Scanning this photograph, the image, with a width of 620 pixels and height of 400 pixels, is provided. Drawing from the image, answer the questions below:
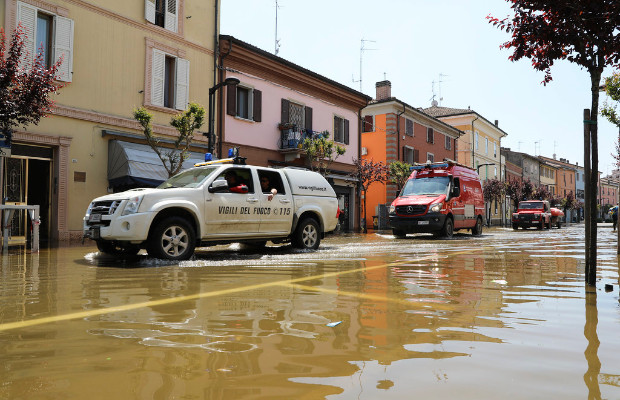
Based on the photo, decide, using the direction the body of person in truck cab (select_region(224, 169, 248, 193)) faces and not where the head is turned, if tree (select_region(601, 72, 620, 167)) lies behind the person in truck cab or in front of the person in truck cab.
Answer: behind

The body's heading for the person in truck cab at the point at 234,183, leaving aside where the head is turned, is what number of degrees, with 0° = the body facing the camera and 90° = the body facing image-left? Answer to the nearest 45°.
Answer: approximately 45°

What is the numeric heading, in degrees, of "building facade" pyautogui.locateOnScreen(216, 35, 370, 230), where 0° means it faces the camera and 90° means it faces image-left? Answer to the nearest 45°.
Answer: approximately 315°

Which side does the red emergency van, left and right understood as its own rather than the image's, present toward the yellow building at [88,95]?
front

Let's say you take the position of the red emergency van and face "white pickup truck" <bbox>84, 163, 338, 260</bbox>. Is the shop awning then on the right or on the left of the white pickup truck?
right

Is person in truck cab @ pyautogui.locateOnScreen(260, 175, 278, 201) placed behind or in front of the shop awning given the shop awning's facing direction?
in front

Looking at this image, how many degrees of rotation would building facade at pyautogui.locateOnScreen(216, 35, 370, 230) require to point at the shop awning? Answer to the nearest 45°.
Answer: approximately 90° to its right

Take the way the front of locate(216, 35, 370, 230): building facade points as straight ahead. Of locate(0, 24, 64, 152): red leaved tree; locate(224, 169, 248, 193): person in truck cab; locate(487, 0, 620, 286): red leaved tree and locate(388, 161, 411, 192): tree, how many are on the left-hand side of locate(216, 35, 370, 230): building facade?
1

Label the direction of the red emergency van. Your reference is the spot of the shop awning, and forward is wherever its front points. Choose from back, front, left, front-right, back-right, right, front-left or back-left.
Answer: front-left

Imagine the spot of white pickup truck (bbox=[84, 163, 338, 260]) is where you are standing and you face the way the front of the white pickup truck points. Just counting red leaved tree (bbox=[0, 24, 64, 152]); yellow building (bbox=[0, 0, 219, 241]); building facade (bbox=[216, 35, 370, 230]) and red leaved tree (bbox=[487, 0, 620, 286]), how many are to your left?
1

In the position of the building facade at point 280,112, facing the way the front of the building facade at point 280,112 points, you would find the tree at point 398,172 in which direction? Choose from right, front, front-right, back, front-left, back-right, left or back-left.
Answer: left

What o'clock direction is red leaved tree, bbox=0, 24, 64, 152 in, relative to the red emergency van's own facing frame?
The red leaved tree is roughly at 12 o'clock from the red emergency van.

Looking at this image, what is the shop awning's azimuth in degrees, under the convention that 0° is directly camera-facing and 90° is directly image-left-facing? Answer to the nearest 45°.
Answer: approximately 315°

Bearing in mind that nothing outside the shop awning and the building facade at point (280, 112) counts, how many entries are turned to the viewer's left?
0
